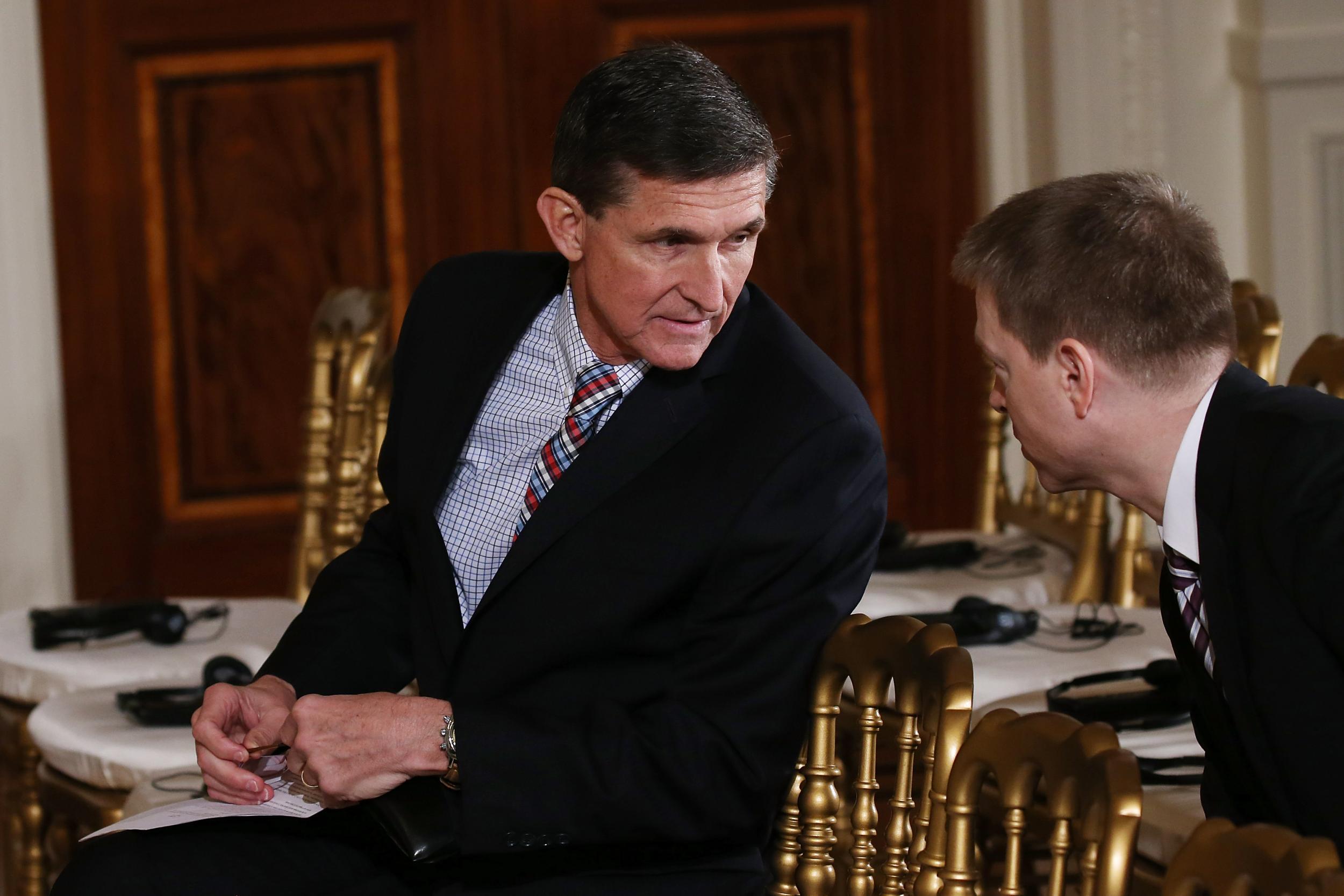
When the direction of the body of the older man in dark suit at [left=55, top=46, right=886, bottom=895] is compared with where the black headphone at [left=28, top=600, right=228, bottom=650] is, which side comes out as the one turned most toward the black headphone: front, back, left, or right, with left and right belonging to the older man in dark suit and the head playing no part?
right

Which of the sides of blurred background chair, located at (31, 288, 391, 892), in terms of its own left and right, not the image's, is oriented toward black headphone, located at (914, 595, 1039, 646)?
left

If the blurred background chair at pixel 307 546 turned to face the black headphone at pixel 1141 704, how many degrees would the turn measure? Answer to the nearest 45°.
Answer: approximately 90° to its left

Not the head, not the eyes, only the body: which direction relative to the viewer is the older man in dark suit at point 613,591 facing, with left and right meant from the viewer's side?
facing the viewer and to the left of the viewer

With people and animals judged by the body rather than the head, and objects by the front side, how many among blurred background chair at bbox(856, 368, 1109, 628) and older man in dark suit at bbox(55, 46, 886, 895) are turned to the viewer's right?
0

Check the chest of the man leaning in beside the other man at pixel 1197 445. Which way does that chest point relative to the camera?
to the viewer's left

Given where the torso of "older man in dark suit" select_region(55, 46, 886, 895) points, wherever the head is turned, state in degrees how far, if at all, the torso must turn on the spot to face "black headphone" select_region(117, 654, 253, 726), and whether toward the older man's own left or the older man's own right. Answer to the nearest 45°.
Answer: approximately 90° to the older man's own right

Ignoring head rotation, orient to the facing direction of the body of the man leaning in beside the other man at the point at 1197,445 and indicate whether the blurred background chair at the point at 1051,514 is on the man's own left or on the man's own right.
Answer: on the man's own right

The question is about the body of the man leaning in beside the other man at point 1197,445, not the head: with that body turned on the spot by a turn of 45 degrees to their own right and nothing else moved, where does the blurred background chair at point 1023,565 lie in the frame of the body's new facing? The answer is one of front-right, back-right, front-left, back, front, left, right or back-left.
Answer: front-right

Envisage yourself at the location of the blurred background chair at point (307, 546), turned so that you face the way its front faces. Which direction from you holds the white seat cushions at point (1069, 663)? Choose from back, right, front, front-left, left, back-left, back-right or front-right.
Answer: left

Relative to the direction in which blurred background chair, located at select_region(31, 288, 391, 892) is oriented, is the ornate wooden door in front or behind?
behind
